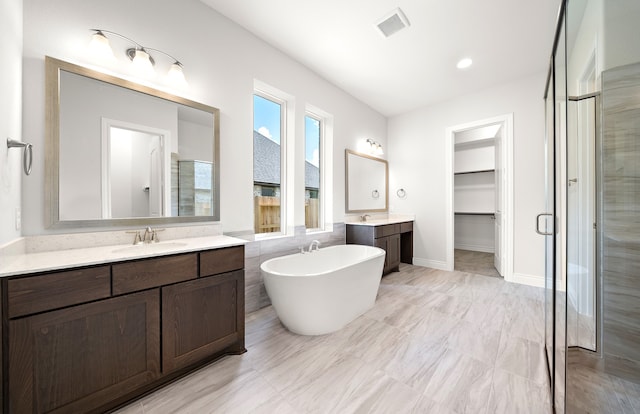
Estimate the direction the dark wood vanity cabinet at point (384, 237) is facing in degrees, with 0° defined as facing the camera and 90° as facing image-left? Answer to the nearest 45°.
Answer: approximately 315°

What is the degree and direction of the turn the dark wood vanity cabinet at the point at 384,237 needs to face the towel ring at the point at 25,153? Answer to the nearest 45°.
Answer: approximately 90° to its right

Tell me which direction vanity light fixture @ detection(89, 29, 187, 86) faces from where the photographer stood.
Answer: facing the viewer and to the right of the viewer

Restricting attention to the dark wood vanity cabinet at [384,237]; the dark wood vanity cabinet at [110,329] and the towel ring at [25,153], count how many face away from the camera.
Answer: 0

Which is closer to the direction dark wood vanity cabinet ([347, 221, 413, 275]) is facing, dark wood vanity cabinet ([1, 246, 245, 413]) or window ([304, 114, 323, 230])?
the dark wood vanity cabinet

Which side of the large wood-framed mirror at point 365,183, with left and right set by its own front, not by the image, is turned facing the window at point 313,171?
right

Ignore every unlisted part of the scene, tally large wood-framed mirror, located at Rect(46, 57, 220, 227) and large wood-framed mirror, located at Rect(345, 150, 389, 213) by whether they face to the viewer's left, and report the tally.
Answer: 0

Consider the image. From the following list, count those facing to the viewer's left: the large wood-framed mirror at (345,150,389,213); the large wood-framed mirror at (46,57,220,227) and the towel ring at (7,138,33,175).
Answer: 0

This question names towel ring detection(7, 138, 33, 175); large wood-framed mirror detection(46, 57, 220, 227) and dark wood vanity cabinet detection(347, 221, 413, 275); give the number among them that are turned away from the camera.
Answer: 0

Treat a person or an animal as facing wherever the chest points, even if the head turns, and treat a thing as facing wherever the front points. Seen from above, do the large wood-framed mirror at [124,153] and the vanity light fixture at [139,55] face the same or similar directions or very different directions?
same or similar directions

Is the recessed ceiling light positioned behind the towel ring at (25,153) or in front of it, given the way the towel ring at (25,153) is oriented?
in front

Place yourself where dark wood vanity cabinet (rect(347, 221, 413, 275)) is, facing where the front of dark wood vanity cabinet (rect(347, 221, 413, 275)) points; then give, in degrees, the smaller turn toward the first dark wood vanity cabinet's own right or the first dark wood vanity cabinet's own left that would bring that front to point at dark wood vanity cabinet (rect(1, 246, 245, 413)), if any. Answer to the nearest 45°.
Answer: approximately 90° to the first dark wood vanity cabinet's own right

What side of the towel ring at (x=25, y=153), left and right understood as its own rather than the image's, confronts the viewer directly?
right
